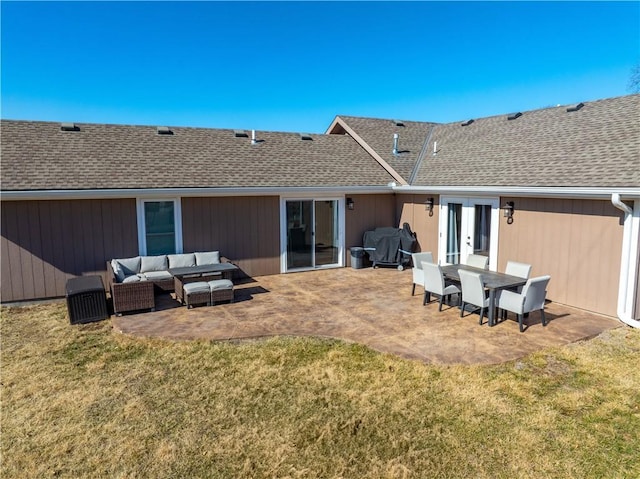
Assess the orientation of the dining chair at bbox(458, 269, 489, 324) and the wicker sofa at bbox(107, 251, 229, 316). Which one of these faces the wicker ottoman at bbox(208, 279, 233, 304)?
the wicker sofa

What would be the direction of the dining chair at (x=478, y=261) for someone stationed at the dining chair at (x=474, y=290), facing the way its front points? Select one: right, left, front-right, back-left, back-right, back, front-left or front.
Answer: front-left

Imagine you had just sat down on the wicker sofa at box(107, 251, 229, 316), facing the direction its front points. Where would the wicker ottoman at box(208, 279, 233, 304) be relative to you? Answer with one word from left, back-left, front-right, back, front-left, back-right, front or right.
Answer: front

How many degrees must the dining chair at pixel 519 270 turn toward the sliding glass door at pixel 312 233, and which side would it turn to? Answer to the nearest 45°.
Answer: approximately 45° to its right

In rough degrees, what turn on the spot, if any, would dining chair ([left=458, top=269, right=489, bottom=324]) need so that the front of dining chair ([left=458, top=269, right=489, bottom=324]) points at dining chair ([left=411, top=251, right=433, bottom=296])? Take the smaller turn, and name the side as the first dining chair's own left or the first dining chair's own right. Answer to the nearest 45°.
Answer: approximately 90° to the first dining chair's own left

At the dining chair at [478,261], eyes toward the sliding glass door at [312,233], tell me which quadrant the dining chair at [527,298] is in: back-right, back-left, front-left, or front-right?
back-left

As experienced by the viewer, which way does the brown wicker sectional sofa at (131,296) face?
facing to the right of the viewer

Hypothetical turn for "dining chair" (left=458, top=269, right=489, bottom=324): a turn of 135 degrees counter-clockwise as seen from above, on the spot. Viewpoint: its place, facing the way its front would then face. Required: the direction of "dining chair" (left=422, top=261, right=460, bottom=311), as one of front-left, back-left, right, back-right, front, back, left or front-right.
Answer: front-right

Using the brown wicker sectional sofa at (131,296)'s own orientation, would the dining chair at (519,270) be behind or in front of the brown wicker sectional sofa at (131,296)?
in front

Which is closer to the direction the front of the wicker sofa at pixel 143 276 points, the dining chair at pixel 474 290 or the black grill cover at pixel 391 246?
the dining chair

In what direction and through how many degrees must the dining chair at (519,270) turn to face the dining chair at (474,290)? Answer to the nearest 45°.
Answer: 0° — it already faces it

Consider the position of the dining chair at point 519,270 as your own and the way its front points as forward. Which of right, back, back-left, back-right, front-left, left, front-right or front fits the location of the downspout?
back-left

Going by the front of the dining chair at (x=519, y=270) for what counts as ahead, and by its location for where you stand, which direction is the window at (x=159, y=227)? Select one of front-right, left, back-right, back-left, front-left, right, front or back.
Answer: front-right

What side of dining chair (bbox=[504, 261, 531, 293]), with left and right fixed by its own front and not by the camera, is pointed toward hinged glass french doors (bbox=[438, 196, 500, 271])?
right

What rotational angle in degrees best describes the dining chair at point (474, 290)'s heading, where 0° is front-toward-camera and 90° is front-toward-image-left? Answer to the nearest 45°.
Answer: approximately 225°
